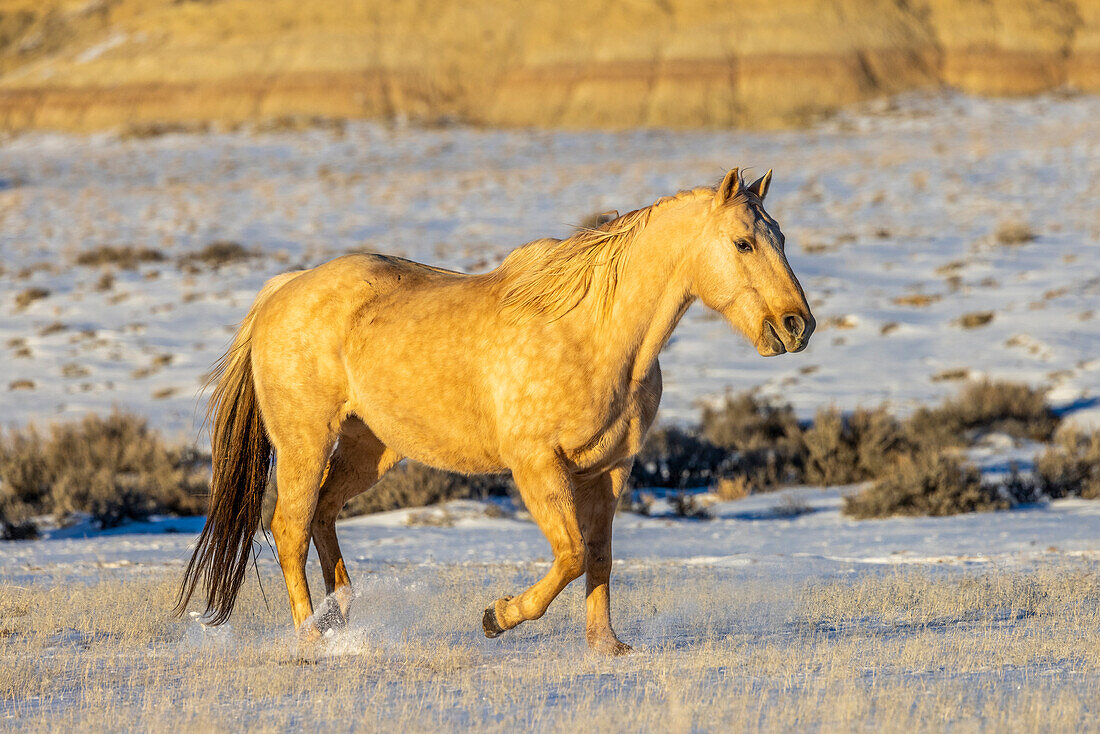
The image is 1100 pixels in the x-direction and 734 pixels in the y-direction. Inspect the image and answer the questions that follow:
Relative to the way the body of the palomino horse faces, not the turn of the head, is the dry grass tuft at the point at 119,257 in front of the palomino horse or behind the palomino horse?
behind

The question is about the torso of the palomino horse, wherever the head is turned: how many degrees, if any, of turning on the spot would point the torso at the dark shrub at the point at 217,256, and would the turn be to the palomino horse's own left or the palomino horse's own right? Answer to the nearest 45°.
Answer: approximately 135° to the palomino horse's own left

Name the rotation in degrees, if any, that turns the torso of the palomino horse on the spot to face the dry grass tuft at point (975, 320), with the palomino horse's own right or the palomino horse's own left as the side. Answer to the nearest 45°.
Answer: approximately 90° to the palomino horse's own left

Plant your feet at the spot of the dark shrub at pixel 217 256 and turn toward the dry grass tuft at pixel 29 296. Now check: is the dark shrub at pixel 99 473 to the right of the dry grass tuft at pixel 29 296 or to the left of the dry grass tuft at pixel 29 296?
left

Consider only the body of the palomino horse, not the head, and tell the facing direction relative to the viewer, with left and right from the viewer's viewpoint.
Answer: facing the viewer and to the right of the viewer

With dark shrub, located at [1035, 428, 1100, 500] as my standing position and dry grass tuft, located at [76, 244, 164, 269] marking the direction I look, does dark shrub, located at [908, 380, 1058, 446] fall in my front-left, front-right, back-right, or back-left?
front-right

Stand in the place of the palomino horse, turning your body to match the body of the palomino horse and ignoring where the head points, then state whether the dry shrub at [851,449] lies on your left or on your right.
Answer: on your left

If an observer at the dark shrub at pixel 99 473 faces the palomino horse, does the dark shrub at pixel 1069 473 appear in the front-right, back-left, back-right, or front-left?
front-left

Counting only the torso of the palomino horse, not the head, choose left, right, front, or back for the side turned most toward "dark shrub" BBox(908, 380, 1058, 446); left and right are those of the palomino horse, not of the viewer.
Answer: left

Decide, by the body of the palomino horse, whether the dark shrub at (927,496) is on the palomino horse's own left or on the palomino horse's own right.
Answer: on the palomino horse's own left
